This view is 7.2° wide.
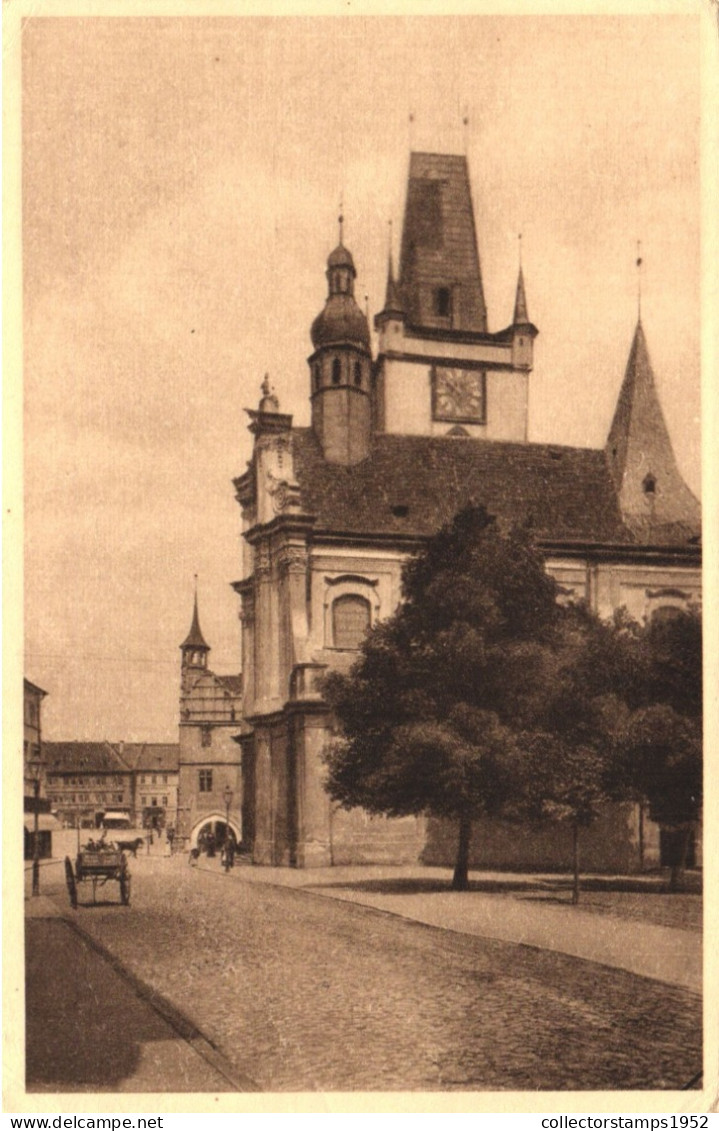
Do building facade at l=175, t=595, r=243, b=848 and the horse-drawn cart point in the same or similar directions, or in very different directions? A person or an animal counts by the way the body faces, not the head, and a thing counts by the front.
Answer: very different directions

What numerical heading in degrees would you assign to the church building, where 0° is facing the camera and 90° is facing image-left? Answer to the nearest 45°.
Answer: approximately 90°

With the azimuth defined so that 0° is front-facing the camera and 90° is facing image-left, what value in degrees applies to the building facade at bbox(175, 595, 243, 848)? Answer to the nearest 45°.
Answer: approximately 0°

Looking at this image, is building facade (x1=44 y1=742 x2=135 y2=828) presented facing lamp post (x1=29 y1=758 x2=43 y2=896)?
yes
